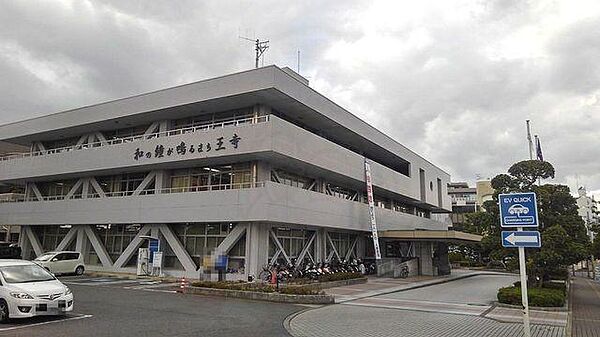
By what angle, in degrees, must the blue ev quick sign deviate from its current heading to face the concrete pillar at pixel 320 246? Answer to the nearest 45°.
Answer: approximately 135° to its right

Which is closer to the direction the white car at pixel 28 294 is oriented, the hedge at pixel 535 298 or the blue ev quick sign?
the blue ev quick sign

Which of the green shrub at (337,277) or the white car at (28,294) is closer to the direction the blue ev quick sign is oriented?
the white car

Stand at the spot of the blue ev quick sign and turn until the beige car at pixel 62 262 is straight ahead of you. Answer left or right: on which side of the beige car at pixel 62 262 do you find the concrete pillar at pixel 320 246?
right

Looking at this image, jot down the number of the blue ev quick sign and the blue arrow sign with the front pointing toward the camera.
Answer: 2

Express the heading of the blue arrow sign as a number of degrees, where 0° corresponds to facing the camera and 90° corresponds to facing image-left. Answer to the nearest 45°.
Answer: approximately 0°

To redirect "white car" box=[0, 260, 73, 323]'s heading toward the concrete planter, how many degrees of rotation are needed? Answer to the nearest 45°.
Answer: approximately 90° to its left

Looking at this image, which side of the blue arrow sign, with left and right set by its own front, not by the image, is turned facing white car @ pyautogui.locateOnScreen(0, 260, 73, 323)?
right

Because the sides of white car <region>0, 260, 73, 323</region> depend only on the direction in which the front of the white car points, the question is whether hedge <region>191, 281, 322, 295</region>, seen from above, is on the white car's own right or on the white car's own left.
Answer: on the white car's own left

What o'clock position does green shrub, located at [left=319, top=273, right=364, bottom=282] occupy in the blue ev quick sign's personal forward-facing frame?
The green shrub is roughly at 5 o'clock from the blue ev quick sign.

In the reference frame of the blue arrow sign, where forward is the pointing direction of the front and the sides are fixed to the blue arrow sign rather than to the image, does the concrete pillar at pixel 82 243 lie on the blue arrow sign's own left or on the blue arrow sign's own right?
on the blue arrow sign's own right

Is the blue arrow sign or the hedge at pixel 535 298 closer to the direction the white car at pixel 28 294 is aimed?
the blue arrow sign
